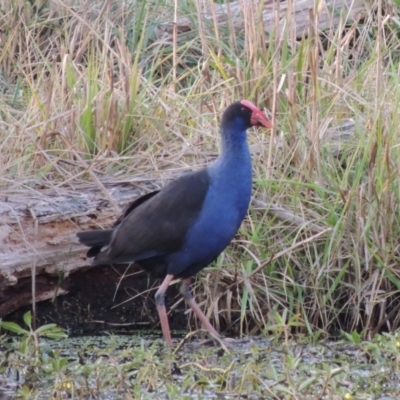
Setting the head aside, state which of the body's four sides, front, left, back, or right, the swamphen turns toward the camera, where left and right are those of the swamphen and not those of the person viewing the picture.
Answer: right

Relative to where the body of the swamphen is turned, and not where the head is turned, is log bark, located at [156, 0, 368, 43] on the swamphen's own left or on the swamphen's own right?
on the swamphen's own left

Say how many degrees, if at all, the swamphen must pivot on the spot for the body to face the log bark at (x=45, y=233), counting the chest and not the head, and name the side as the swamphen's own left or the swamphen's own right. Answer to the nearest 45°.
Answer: approximately 180°
